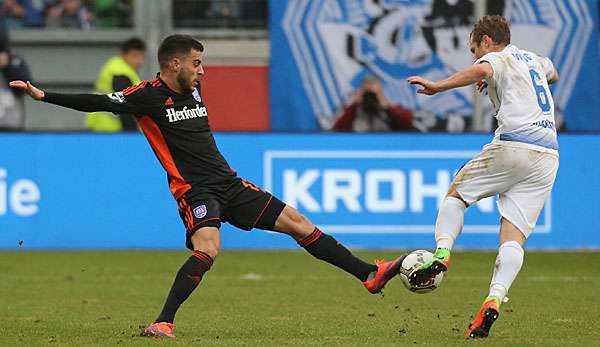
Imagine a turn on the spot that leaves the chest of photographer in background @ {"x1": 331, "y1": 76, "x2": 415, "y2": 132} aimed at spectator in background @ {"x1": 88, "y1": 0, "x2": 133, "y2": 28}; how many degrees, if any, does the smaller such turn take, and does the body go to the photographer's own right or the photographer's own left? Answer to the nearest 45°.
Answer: approximately 135° to the photographer's own right

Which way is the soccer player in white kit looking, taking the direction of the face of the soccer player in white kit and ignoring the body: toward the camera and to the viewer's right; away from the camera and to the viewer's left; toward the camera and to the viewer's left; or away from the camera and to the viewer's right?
away from the camera and to the viewer's left

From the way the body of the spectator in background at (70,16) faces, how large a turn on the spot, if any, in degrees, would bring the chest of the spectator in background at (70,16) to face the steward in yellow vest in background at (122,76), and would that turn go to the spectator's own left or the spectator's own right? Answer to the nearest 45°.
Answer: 0° — they already face them

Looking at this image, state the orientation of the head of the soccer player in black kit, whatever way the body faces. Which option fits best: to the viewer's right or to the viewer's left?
to the viewer's right

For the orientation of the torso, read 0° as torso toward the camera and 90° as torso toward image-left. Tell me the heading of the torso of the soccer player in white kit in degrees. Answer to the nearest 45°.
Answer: approximately 135°

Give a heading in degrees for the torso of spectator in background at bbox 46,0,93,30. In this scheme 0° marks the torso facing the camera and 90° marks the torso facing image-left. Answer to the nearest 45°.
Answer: approximately 0°

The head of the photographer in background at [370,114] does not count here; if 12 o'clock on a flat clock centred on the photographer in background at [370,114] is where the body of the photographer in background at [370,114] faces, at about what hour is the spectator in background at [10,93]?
the spectator in background at [10,93] is roughly at 3 o'clock from the photographer in background at [370,114].

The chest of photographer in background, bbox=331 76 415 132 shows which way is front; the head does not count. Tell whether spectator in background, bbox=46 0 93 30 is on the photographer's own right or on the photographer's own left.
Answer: on the photographer's own right
